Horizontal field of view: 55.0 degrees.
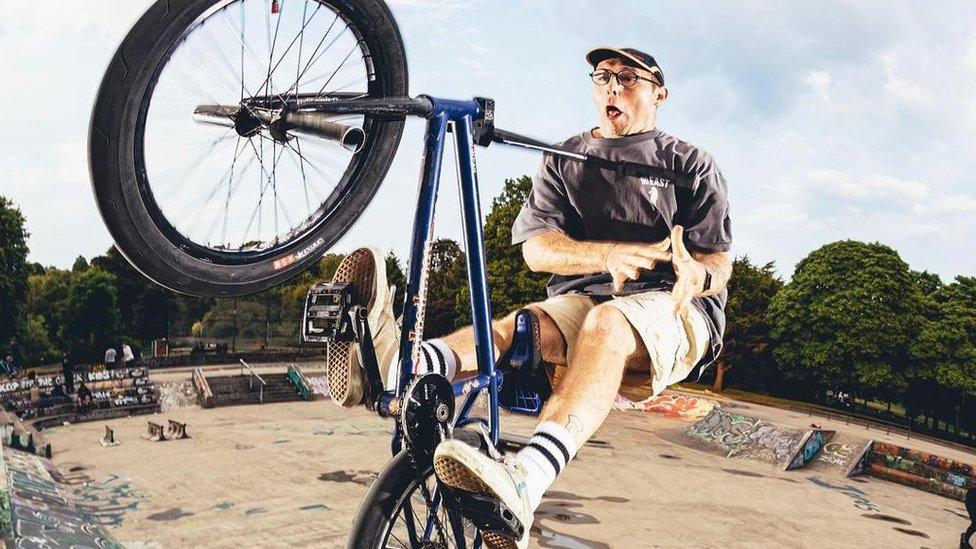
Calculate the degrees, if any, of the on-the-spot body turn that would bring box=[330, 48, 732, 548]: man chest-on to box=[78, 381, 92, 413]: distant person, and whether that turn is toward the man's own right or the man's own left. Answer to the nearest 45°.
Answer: approximately 90° to the man's own right

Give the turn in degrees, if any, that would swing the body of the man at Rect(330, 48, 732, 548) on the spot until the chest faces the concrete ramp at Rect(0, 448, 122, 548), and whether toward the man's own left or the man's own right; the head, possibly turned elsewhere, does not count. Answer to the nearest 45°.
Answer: approximately 90° to the man's own right

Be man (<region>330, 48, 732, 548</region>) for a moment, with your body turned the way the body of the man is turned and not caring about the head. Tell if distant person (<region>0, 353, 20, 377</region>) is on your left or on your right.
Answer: on your right

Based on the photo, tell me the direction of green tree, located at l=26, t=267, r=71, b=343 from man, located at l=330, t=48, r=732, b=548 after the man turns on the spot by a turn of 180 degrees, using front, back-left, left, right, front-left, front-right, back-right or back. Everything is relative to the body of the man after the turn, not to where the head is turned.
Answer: left

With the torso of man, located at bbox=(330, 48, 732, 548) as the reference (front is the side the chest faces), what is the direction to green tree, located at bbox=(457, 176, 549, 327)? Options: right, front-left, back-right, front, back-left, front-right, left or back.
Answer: back-right

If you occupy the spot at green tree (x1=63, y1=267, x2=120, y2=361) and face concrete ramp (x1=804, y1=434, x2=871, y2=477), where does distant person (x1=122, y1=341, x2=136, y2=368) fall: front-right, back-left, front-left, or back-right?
front-right

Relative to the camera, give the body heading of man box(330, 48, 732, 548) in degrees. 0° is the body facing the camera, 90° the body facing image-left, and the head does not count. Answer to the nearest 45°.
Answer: approximately 45°
